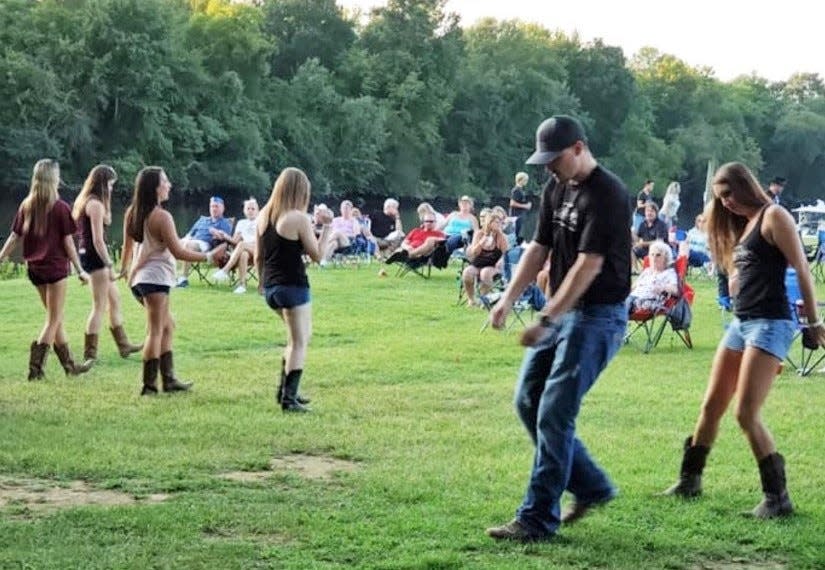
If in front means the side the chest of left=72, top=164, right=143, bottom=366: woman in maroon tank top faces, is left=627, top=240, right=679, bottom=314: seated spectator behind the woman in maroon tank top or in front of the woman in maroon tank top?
in front

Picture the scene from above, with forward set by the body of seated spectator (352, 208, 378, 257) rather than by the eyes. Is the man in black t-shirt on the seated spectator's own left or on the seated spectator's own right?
on the seated spectator's own left

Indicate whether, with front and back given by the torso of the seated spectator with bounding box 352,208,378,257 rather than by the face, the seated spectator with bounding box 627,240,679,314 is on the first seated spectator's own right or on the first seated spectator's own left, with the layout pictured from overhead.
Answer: on the first seated spectator's own left

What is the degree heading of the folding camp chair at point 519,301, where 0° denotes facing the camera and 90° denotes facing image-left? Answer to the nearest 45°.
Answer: approximately 45°

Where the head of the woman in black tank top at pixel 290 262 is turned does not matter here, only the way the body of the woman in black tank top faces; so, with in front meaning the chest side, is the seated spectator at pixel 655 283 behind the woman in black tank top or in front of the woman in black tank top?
in front

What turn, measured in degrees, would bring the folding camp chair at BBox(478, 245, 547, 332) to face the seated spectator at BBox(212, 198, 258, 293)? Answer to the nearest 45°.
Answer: approximately 90° to its right

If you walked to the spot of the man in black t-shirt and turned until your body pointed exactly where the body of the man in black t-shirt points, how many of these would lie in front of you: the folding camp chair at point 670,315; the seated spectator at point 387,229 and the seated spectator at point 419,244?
0

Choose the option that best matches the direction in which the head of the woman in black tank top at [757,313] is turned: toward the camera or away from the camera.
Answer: toward the camera

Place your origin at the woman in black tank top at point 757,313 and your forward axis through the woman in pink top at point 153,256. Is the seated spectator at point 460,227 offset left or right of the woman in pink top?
right

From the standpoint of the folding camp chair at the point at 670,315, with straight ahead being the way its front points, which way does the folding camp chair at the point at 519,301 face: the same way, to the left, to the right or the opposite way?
the same way

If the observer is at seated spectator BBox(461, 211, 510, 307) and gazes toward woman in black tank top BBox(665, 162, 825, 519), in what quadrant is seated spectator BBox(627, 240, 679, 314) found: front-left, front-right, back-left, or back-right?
front-left

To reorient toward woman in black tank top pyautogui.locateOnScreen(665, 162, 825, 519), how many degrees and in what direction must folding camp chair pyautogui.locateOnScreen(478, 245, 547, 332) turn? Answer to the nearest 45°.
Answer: approximately 45° to its left

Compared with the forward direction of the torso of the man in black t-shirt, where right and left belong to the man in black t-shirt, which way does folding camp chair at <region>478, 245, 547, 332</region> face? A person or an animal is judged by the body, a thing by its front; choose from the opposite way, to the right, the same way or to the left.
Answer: the same way

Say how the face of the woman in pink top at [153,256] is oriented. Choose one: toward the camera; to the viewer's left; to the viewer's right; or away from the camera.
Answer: to the viewer's right

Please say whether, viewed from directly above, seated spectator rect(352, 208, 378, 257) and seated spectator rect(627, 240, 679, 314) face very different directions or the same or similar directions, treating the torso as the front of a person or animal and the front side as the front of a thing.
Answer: same or similar directions

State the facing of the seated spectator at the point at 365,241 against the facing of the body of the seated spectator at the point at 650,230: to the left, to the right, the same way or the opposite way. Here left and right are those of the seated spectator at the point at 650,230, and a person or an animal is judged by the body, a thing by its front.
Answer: the same way
